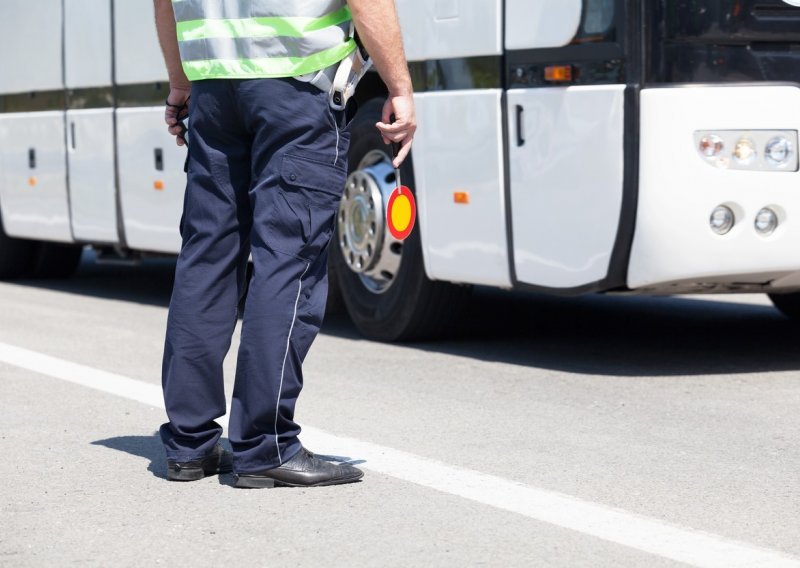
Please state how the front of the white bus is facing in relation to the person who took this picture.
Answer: facing the viewer and to the right of the viewer
